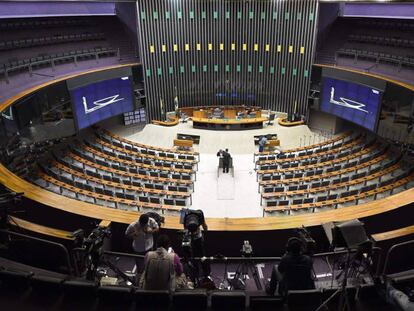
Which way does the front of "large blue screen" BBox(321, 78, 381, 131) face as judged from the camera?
facing the viewer and to the left of the viewer

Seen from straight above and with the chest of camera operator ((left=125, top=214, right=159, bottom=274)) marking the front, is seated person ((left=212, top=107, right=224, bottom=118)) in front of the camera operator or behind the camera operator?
in front

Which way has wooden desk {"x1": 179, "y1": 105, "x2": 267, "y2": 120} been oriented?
toward the camera

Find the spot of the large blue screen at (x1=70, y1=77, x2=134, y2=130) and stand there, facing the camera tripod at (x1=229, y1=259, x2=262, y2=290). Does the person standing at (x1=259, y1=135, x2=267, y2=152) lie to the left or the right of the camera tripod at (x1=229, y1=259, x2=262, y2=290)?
left

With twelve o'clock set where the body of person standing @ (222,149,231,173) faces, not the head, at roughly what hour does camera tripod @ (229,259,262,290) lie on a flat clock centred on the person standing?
The camera tripod is roughly at 6 o'clock from the person standing.

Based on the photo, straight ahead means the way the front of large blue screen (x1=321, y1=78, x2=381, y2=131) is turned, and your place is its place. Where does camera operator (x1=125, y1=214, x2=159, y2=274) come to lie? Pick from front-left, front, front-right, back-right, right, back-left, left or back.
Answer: front-left

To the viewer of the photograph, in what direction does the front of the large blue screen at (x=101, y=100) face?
facing the viewer and to the right of the viewer

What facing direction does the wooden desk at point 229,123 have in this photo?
toward the camera

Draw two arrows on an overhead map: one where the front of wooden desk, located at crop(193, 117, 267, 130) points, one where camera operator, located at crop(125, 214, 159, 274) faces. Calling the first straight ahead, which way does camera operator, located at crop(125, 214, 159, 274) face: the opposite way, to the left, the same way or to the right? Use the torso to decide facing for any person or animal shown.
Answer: the opposite way

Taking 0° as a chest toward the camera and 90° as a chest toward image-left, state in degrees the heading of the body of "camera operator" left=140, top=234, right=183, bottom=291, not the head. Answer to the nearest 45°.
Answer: approximately 180°

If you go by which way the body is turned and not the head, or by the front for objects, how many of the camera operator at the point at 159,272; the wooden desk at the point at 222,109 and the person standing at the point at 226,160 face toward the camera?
1

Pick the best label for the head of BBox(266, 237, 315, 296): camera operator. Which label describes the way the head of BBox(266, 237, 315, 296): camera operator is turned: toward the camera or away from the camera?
away from the camera

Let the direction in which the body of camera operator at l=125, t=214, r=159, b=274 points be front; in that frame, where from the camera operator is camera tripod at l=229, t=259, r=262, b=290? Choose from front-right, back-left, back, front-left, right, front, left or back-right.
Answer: left

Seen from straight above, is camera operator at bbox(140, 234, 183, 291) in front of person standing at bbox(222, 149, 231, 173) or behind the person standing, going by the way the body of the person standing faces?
behind

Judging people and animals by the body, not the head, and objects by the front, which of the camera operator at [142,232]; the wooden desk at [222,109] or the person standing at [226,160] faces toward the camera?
the wooden desk

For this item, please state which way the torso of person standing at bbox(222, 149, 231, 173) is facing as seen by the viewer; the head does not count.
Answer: away from the camera

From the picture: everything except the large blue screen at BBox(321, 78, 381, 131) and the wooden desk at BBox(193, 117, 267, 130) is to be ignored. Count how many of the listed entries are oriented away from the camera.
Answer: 0

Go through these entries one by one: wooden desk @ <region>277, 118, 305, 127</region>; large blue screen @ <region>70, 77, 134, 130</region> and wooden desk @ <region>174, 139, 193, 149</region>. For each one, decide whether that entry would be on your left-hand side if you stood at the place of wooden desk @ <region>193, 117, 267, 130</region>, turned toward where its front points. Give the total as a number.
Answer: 1

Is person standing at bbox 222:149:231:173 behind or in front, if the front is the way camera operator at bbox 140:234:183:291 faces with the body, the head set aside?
in front

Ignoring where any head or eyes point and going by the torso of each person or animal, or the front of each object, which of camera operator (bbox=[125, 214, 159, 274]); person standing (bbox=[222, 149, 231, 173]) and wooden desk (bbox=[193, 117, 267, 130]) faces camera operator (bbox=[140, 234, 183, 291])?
the wooden desk
